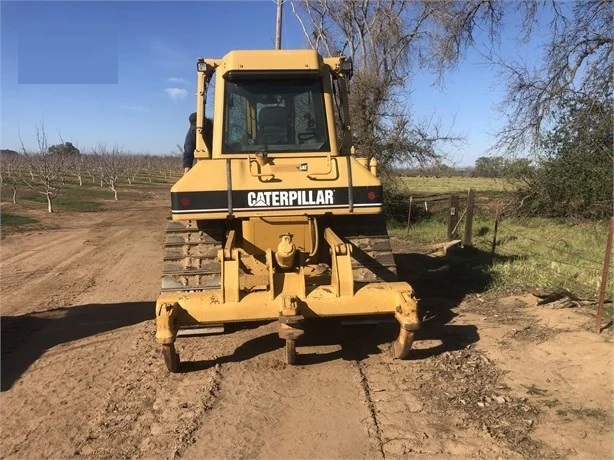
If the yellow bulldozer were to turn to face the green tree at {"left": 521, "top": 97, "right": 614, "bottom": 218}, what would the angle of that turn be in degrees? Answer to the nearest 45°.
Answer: approximately 45° to its right

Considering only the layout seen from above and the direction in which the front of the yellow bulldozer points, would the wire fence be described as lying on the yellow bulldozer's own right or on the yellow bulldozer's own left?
on the yellow bulldozer's own right

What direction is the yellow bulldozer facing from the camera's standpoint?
away from the camera

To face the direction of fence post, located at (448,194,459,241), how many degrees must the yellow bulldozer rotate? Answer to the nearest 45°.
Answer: approximately 45° to its right

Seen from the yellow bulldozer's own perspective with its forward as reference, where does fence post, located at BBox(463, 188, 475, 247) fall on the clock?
The fence post is roughly at 1 o'clock from the yellow bulldozer.
